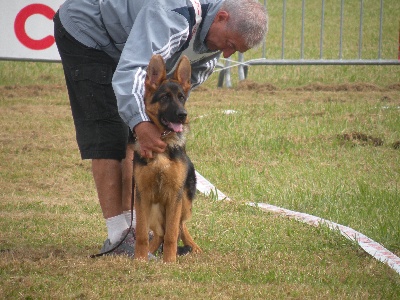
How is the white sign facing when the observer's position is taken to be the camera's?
facing the viewer

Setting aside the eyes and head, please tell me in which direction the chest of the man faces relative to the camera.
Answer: to the viewer's right

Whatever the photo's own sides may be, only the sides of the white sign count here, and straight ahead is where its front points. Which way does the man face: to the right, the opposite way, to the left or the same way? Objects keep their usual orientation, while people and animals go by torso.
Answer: to the left

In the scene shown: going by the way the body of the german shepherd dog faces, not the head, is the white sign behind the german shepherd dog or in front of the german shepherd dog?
behind

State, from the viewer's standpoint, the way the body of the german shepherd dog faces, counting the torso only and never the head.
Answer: toward the camera

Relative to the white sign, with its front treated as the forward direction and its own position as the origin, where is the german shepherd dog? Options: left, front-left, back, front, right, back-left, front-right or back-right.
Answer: front

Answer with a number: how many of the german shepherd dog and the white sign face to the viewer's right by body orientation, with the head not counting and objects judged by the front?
0

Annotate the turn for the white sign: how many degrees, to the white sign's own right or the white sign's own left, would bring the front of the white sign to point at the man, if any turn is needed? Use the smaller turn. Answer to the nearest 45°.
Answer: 0° — it already faces them

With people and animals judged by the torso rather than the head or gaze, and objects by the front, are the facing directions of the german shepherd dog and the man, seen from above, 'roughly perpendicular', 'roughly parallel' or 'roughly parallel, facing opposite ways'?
roughly perpendicular

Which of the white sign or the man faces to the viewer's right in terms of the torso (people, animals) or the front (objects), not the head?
the man

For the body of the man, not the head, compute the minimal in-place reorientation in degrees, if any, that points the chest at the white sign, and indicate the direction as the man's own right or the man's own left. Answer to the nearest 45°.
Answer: approximately 90° to the man's own left
